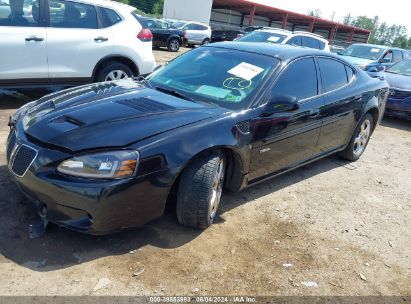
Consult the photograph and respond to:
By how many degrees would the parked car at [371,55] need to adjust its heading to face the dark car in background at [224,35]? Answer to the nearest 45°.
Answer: approximately 90° to its right

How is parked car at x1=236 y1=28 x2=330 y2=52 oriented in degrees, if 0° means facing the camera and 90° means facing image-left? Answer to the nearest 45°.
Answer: approximately 45°

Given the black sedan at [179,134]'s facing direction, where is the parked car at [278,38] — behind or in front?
behind

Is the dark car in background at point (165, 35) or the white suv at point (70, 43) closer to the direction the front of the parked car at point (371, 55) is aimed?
the white suv

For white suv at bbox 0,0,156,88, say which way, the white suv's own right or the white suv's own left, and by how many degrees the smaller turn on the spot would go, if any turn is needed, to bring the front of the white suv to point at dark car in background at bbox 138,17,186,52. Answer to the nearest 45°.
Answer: approximately 90° to the white suv's own right

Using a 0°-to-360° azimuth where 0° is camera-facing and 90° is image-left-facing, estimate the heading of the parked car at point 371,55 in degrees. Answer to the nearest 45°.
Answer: approximately 45°

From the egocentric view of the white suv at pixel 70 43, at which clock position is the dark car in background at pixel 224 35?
The dark car in background is roughly at 4 o'clock from the white suv.

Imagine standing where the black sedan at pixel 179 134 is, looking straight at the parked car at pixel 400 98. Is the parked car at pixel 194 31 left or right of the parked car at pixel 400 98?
left

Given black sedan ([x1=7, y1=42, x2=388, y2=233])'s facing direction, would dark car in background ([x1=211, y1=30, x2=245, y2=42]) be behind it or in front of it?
behind

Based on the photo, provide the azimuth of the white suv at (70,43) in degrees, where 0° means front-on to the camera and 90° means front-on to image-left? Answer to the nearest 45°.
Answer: approximately 90°

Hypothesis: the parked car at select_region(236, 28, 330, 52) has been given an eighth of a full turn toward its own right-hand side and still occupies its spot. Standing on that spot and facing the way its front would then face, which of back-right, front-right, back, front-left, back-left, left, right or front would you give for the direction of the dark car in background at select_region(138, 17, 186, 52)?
front-right

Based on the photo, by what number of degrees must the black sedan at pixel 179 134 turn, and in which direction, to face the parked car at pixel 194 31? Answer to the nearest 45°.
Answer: approximately 135° to its right
